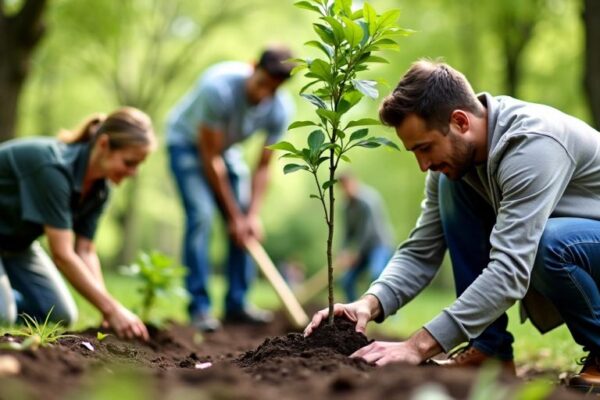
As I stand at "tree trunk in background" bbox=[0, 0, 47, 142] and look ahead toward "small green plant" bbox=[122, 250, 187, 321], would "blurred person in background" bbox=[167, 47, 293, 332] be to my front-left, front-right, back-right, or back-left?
front-left

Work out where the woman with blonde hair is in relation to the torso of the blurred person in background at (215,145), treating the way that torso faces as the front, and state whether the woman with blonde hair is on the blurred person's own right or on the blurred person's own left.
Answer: on the blurred person's own right

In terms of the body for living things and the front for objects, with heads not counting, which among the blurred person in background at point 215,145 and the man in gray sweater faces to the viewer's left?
the man in gray sweater

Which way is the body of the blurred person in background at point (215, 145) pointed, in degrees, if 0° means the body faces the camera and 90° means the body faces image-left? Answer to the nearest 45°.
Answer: approximately 315°

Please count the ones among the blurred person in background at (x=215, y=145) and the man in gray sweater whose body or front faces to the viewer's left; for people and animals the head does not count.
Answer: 1

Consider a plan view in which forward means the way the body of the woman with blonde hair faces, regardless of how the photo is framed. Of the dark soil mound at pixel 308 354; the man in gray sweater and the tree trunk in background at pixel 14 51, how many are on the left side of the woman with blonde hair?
1

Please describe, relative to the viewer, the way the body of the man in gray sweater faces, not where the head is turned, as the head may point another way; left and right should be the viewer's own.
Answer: facing to the left of the viewer

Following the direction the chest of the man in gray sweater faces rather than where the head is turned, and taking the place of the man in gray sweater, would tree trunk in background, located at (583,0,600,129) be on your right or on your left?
on your right

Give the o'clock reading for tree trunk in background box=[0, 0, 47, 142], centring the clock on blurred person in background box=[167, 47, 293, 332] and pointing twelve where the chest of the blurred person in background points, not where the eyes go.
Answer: The tree trunk in background is roughly at 6 o'clock from the blurred person in background.

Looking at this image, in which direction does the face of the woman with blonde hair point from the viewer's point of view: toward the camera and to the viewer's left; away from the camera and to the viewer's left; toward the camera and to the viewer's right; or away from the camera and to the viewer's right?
toward the camera and to the viewer's right

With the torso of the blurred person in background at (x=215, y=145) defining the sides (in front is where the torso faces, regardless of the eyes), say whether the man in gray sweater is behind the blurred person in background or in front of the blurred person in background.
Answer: in front

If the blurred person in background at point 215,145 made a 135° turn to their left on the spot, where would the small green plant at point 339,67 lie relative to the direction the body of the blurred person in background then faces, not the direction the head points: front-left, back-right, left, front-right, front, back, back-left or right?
back

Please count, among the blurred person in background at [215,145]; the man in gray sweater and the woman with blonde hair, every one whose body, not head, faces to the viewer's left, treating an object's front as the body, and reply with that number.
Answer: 1

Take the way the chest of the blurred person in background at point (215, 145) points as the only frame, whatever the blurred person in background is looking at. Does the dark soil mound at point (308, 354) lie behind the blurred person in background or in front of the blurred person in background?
in front

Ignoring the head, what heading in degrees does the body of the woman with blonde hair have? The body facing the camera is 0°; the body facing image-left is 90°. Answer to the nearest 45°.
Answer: approximately 270°

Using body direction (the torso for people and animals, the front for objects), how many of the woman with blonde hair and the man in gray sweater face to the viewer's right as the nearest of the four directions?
1

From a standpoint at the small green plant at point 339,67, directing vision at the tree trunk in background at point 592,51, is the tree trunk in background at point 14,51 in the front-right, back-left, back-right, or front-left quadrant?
front-left
